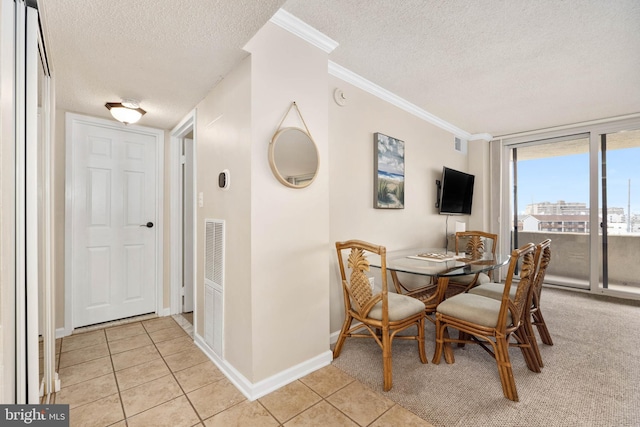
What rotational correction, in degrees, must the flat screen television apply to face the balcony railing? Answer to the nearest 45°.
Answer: approximately 90° to its left

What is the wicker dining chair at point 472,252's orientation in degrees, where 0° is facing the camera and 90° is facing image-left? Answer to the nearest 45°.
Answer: approximately 45°

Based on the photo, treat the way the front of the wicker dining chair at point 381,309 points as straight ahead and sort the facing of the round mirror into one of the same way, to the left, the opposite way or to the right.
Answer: to the right

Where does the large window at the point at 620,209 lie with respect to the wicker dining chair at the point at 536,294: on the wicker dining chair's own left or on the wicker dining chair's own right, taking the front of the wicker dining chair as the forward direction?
on the wicker dining chair's own right

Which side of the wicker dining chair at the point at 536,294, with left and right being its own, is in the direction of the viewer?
left

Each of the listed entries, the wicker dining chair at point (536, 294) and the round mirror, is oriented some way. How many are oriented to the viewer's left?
1

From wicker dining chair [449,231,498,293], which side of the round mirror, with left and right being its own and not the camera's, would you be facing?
left

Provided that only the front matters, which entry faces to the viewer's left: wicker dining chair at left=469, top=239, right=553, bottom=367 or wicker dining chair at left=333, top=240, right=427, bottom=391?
wicker dining chair at left=469, top=239, right=553, bottom=367

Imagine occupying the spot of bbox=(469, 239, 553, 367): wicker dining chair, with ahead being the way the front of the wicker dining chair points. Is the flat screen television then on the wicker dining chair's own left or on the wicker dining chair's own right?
on the wicker dining chair's own right

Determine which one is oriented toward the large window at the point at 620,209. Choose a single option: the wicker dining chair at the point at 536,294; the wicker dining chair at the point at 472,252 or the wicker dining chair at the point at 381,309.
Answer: the wicker dining chair at the point at 381,309

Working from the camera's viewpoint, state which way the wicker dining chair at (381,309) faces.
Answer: facing away from the viewer and to the right of the viewer
